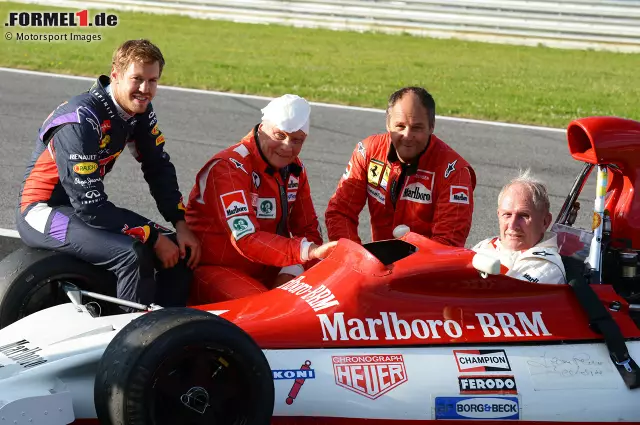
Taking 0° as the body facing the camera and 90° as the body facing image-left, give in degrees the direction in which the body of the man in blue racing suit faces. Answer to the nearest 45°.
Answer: approximately 315°

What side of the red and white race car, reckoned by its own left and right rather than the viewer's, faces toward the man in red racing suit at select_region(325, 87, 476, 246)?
right

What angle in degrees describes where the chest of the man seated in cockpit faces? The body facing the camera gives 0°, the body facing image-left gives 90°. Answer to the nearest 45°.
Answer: approximately 45°

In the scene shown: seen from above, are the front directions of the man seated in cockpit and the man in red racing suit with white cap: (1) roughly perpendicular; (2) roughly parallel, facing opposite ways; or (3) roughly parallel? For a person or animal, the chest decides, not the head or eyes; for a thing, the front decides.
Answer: roughly perpendicular

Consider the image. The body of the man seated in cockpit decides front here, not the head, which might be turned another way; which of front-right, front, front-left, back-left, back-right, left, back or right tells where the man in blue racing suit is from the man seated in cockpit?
front-right

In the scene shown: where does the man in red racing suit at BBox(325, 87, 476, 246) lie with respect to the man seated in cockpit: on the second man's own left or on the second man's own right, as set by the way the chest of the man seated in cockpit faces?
on the second man's own right

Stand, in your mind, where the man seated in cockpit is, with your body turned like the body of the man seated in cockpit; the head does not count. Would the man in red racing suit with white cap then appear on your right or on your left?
on your right

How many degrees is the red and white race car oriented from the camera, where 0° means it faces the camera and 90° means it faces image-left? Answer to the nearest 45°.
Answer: approximately 90°

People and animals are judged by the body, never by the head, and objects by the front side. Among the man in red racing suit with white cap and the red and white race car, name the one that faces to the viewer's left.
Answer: the red and white race car

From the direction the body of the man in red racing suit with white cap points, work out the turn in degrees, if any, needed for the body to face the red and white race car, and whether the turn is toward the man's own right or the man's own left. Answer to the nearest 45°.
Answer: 0° — they already face it
